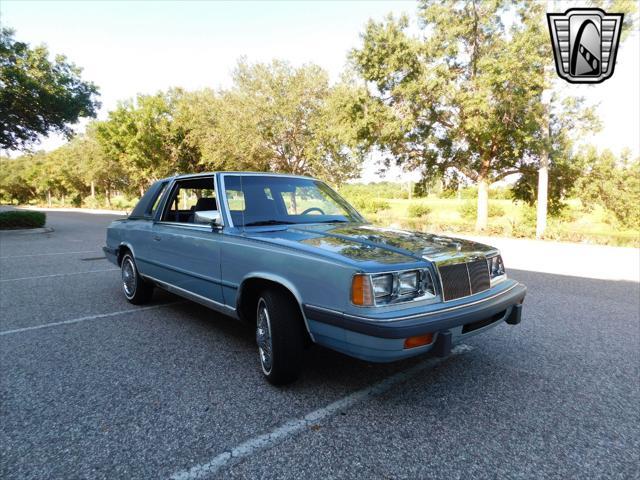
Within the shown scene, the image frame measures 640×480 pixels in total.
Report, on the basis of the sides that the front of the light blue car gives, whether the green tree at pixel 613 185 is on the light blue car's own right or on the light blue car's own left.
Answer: on the light blue car's own left

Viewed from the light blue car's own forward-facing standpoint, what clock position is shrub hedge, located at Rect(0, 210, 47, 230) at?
The shrub hedge is roughly at 6 o'clock from the light blue car.

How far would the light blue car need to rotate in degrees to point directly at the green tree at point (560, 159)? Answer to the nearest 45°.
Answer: approximately 90° to its left

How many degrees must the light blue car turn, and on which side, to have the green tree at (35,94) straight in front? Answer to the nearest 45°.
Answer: approximately 180°

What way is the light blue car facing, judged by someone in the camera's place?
facing the viewer and to the right of the viewer

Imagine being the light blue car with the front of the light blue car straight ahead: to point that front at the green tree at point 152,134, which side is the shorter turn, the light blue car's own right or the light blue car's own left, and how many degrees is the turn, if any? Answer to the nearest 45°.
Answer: approximately 180°

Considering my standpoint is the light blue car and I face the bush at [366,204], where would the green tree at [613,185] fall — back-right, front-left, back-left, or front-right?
front-right

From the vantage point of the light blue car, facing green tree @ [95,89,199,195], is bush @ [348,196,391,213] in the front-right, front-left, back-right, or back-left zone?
front-right

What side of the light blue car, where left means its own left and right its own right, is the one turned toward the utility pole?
left

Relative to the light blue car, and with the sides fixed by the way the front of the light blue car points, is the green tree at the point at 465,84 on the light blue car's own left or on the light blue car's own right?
on the light blue car's own left

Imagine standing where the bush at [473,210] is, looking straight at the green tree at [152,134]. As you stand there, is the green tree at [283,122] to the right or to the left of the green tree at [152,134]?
left

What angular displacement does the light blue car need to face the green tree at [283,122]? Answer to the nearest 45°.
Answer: approximately 135° to its left

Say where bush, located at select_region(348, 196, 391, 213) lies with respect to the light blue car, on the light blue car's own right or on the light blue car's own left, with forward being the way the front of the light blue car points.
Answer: on the light blue car's own left
